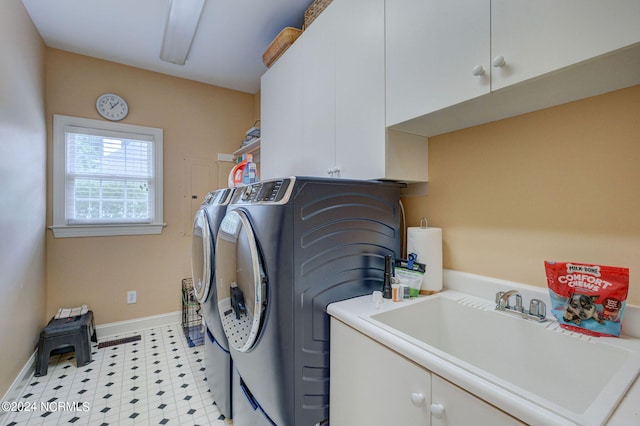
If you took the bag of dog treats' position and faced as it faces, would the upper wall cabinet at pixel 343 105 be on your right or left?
on your right

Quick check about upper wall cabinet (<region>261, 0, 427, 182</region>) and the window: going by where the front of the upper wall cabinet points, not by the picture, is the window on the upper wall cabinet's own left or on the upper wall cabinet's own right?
on the upper wall cabinet's own right

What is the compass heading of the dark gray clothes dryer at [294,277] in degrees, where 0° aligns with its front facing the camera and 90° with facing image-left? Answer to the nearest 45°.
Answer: approximately 45°

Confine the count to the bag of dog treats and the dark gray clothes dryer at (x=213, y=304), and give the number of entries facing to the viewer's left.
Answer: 1

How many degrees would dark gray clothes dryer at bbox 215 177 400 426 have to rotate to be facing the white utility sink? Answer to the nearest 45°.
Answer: approximately 135° to its left

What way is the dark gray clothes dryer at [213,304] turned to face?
to the viewer's left
